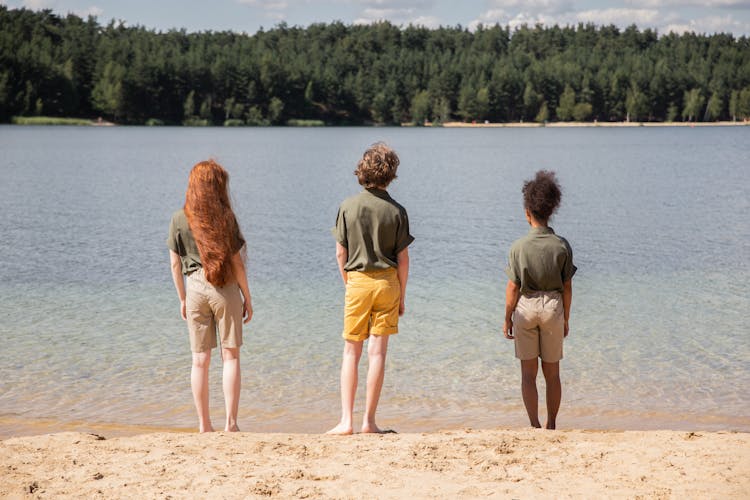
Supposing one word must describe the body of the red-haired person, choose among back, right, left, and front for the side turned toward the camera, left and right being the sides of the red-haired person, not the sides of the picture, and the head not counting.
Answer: back

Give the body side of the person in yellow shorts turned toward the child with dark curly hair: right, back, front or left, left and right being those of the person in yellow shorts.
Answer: right

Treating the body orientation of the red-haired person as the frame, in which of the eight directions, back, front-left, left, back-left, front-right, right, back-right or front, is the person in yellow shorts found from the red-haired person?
right

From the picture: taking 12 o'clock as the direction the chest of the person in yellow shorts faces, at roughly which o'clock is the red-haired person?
The red-haired person is roughly at 9 o'clock from the person in yellow shorts.

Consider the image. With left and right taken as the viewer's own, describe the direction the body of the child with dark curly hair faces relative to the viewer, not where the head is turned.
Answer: facing away from the viewer

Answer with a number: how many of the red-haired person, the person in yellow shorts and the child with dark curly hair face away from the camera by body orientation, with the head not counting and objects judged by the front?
3

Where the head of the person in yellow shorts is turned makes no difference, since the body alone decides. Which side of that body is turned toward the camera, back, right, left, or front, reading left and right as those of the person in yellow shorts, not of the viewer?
back

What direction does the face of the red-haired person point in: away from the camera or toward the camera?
away from the camera

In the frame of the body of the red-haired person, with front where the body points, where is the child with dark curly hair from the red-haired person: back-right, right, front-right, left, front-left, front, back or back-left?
right
